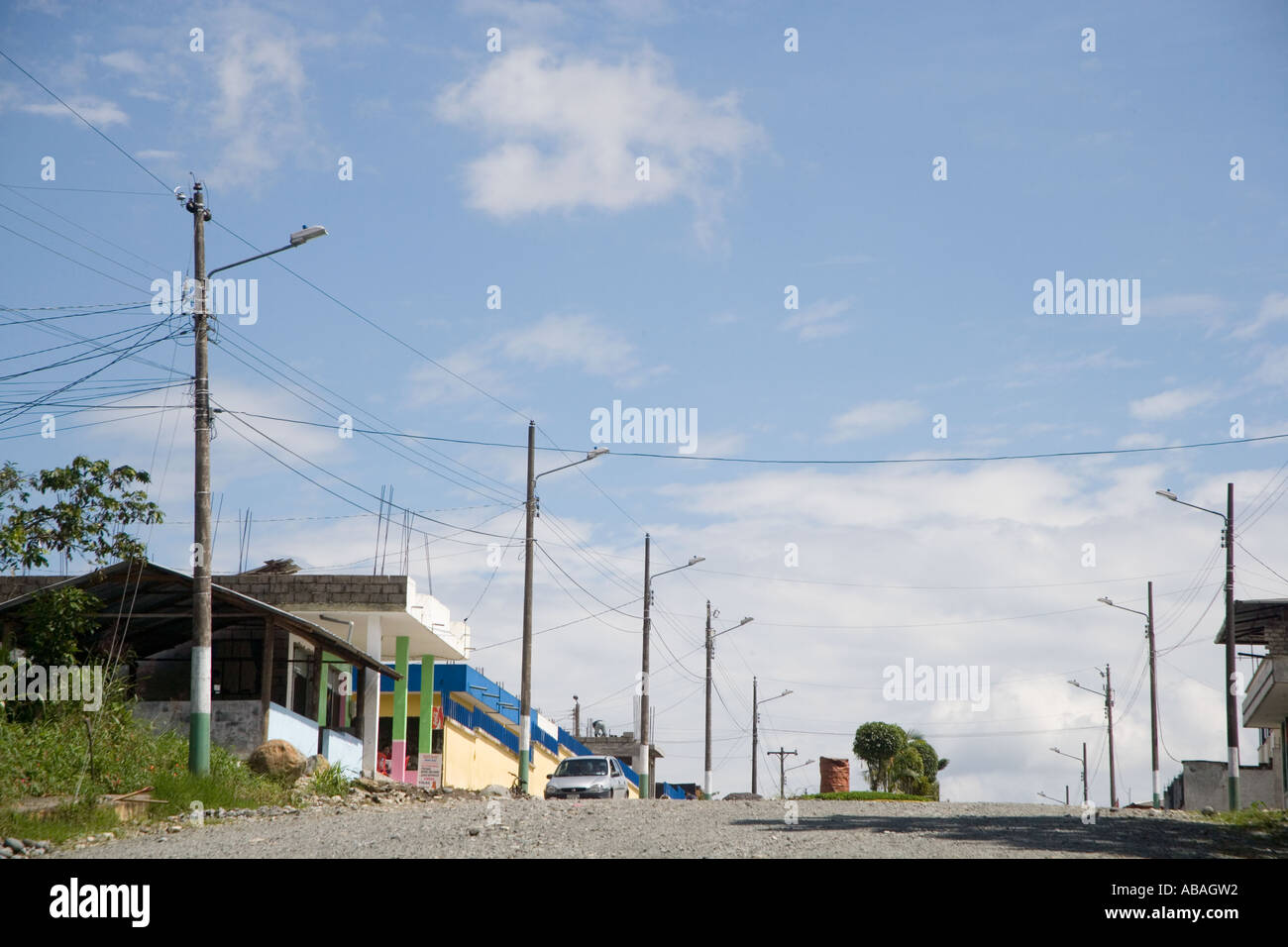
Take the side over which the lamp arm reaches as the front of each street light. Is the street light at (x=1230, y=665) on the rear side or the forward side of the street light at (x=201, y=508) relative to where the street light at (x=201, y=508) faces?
on the forward side

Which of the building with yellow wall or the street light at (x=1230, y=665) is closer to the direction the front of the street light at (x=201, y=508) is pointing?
the street light

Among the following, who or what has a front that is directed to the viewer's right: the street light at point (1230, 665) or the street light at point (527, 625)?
the street light at point (527, 625)

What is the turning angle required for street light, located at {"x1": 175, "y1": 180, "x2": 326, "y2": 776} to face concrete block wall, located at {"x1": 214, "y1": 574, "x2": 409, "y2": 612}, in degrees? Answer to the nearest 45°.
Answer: approximately 90° to its left

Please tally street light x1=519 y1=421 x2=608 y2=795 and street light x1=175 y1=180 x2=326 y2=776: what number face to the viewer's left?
0

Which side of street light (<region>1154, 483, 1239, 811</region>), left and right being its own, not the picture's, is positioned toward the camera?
left

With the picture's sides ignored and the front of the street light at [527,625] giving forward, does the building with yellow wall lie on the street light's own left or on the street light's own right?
on the street light's own left

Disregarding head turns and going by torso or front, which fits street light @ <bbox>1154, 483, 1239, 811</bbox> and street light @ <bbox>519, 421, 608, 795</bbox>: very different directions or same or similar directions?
very different directions

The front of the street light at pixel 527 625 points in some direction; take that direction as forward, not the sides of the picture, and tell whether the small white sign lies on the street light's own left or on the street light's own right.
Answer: on the street light's own right

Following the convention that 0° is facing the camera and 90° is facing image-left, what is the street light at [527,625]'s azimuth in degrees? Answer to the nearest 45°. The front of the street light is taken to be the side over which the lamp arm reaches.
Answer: approximately 270°

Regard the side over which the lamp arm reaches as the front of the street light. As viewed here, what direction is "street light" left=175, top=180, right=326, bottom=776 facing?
to the viewer's right

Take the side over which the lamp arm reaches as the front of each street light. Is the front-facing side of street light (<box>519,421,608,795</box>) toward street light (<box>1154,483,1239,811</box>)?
yes
